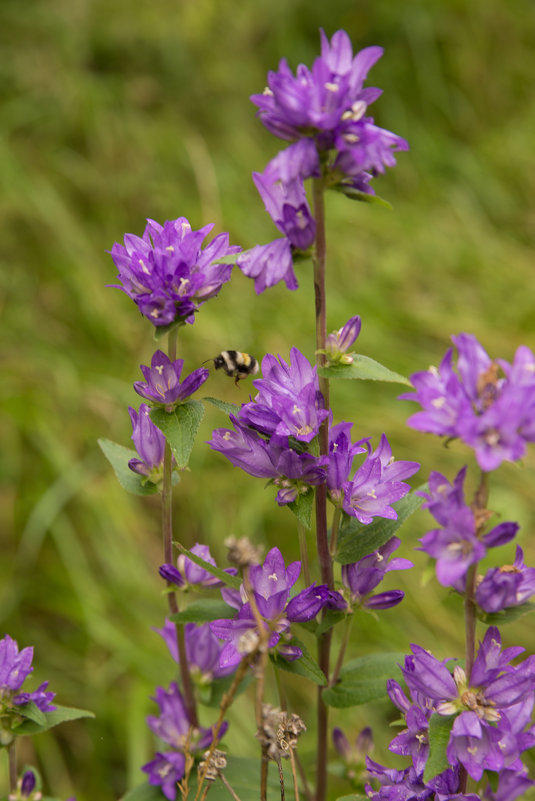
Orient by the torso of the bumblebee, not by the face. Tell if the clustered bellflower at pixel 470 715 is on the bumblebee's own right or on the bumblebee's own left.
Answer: on the bumblebee's own left

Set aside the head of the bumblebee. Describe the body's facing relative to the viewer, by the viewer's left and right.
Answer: facing to the left of the viewer
